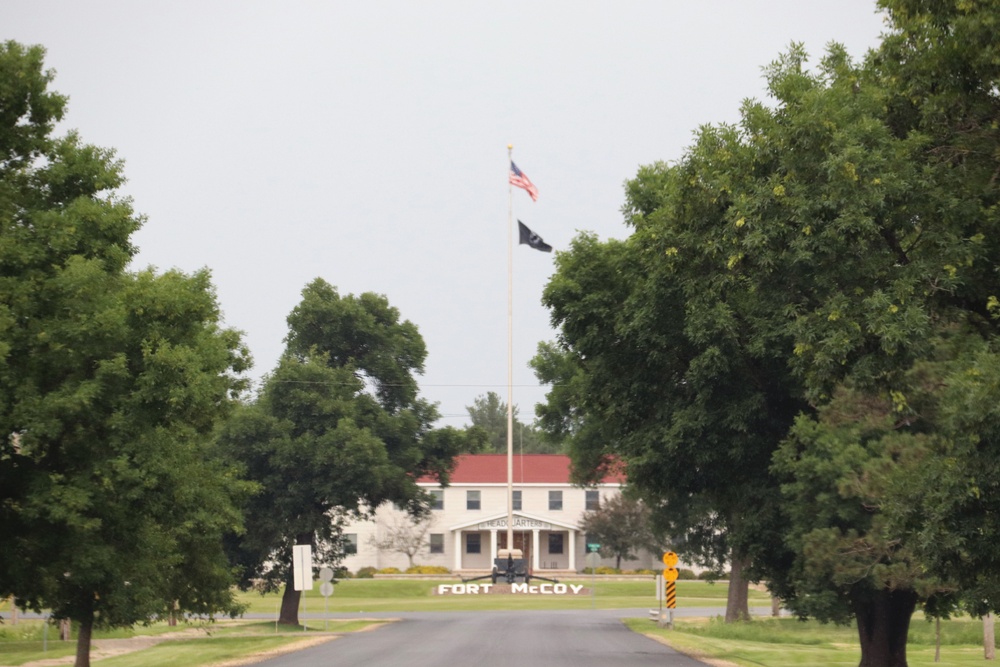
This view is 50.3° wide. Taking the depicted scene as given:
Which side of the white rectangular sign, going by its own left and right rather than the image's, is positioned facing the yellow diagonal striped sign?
left

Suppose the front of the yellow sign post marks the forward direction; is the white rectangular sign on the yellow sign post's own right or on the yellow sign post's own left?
on the yellow sign post's own right

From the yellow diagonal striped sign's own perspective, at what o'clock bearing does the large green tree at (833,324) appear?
The large green tree is roughly at 12 o'clock from the yellow diagonal striped sign.

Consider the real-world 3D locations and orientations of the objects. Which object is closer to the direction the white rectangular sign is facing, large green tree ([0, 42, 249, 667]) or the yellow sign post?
the large green tree

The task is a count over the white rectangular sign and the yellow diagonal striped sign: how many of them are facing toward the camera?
2

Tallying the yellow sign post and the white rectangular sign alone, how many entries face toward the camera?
2

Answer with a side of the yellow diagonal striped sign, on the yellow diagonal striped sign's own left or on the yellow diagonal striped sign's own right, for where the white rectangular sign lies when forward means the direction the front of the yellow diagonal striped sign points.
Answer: on the yellow diagonal striped sign's own right

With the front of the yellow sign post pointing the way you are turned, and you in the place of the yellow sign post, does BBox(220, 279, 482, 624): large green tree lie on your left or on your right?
on your right
